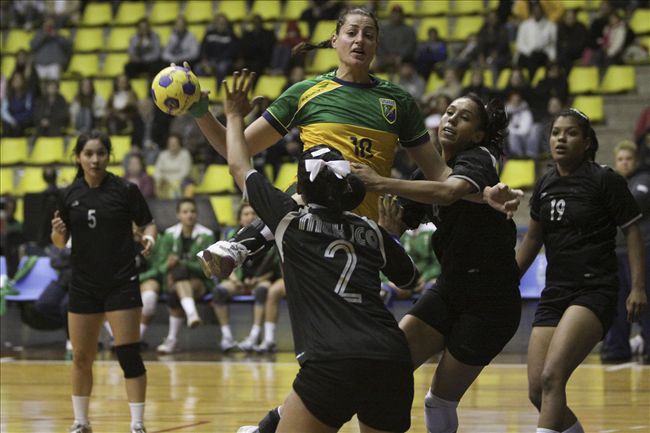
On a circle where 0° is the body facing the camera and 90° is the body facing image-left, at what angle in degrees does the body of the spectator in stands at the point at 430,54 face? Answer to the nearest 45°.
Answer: approximately 0°

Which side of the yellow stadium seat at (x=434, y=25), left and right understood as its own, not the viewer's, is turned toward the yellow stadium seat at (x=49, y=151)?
right

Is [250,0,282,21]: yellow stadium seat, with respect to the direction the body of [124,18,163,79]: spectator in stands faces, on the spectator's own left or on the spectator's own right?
on the spectator's own left

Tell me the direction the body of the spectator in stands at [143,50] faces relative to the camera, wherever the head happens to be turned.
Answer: toward the camera

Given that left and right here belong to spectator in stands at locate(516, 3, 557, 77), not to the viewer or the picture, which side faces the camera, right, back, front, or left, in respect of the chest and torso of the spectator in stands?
front

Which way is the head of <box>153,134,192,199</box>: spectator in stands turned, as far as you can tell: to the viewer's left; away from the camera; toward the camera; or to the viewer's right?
toward the camera

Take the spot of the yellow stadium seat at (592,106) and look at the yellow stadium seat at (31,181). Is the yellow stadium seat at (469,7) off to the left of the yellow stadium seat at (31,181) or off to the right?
right

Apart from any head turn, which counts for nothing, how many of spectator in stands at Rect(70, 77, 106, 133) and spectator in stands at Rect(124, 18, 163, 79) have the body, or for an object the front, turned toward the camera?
2

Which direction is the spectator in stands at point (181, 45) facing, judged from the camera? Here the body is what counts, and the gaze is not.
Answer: toward the camera

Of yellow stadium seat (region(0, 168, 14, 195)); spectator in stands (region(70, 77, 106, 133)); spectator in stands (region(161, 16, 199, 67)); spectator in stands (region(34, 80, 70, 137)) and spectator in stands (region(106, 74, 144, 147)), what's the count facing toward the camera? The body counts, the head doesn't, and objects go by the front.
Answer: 5

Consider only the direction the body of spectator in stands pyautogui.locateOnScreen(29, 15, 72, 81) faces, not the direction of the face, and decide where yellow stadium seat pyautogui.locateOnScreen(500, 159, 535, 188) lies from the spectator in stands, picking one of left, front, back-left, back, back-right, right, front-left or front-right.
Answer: front-left

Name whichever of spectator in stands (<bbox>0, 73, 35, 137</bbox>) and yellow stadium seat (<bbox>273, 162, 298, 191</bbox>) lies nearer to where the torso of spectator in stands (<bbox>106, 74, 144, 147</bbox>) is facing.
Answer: the yellow stadium seat

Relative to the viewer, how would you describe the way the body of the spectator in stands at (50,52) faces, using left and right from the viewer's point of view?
facing the viewer

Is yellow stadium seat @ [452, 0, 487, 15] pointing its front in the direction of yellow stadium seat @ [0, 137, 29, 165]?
no

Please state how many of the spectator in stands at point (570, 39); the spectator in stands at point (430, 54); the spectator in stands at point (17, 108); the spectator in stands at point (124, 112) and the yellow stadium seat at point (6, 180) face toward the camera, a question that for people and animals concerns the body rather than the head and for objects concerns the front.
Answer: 5

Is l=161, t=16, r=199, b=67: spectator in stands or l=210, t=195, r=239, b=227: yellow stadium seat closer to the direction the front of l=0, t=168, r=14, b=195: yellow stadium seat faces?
the yellow stadium seat
